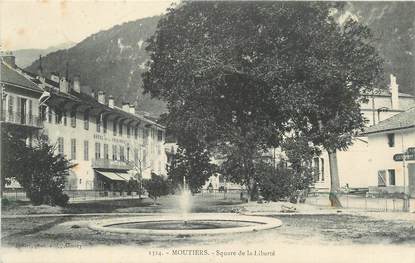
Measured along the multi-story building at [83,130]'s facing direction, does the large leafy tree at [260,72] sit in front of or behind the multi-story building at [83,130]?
in front

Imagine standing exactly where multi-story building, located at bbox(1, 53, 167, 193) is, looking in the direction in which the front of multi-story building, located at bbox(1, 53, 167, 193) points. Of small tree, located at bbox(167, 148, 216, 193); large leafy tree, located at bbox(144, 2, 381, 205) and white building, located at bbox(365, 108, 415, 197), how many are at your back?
0

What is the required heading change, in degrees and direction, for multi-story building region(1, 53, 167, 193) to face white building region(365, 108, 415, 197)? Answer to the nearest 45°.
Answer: approximately 45° to its left

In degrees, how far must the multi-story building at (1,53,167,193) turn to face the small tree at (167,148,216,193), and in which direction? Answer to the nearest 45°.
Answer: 0° — it already faces it

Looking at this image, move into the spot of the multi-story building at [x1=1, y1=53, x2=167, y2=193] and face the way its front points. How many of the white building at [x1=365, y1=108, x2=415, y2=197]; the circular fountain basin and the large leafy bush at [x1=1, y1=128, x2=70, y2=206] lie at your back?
0

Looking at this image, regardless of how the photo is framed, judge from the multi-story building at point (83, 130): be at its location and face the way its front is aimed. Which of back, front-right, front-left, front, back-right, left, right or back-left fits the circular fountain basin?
front-right

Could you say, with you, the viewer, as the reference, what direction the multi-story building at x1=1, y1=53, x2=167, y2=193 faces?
facing the viewer and to the right of the viewer

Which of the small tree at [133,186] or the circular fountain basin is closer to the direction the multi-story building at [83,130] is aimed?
the circular fountain basin

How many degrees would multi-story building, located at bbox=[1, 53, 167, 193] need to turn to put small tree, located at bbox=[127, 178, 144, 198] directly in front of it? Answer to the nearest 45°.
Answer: approximately 90° to its left
